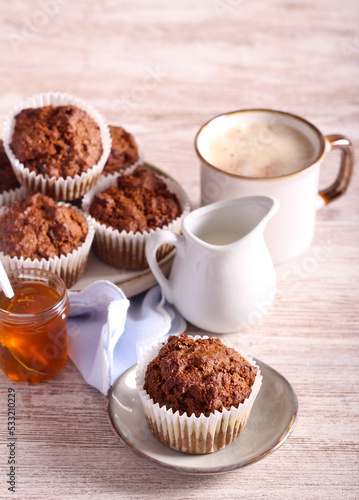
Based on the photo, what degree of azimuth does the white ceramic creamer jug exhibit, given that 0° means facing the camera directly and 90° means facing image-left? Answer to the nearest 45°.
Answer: approximately 270°

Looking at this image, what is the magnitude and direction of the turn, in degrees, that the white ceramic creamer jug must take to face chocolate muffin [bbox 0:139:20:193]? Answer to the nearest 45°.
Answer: approximately 135° to its left
